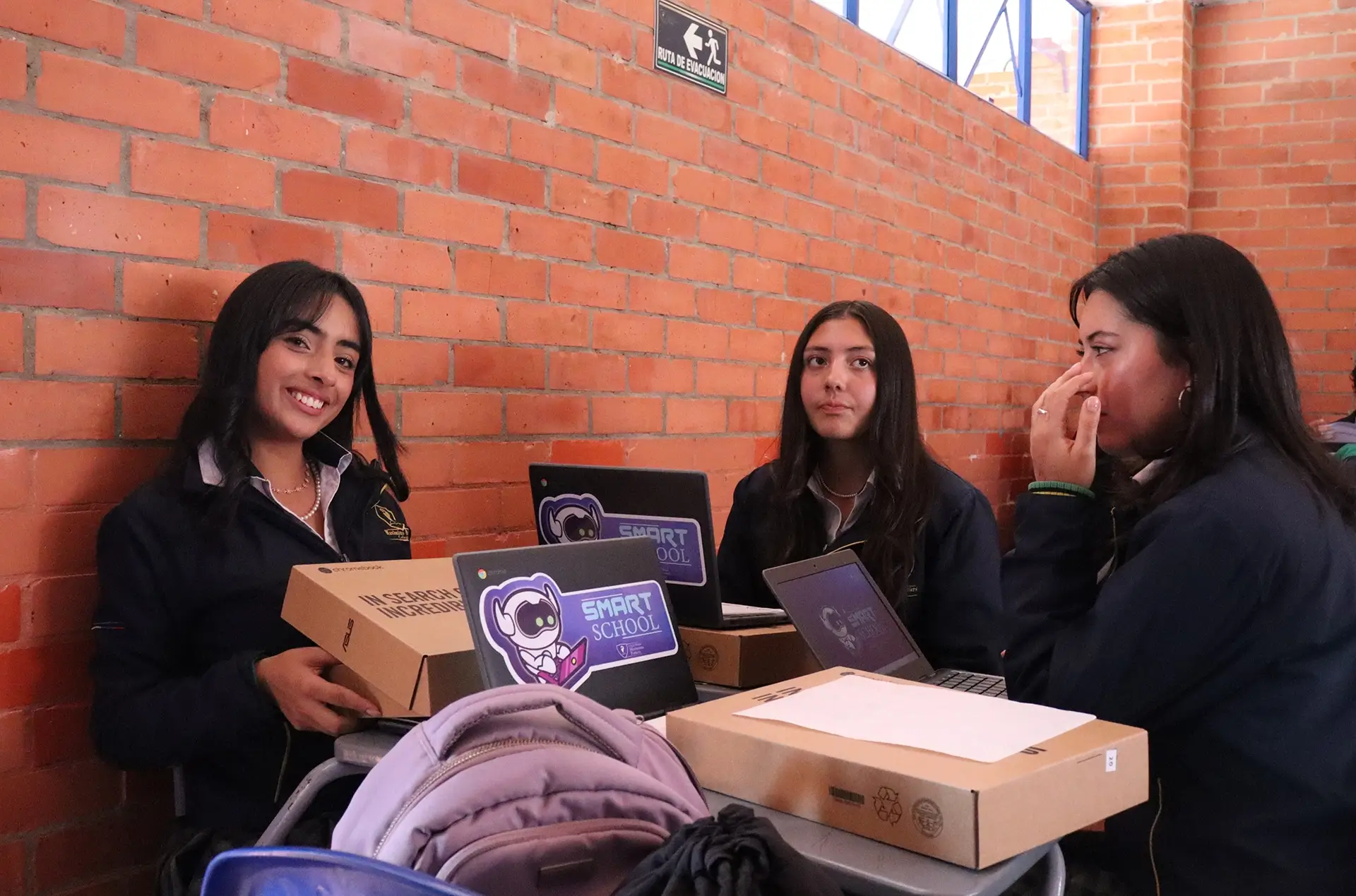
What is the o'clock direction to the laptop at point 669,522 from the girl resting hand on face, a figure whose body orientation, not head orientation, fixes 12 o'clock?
The laptop is roughly at 12 o'clock from the girl resting hand on face.

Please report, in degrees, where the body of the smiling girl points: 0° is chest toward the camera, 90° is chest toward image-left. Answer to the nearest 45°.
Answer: approximately 315°

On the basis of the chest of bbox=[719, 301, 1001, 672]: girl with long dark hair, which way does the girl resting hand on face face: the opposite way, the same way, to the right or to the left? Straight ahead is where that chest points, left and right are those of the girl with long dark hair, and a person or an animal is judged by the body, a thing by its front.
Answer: to the right

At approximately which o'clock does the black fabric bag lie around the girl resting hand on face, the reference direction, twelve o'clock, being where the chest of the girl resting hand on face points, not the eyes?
The black fabric bag is roughly at 10 o'clock from the girl resting hand on face.

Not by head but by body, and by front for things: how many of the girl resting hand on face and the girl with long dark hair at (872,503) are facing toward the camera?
1

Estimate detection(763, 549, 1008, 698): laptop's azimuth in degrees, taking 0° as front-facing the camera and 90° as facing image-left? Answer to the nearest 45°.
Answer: approximately 315°

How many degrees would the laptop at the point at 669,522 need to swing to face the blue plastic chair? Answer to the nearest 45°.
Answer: approximately 135° to its right

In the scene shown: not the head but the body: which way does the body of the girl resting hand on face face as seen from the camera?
to the viewer's left
